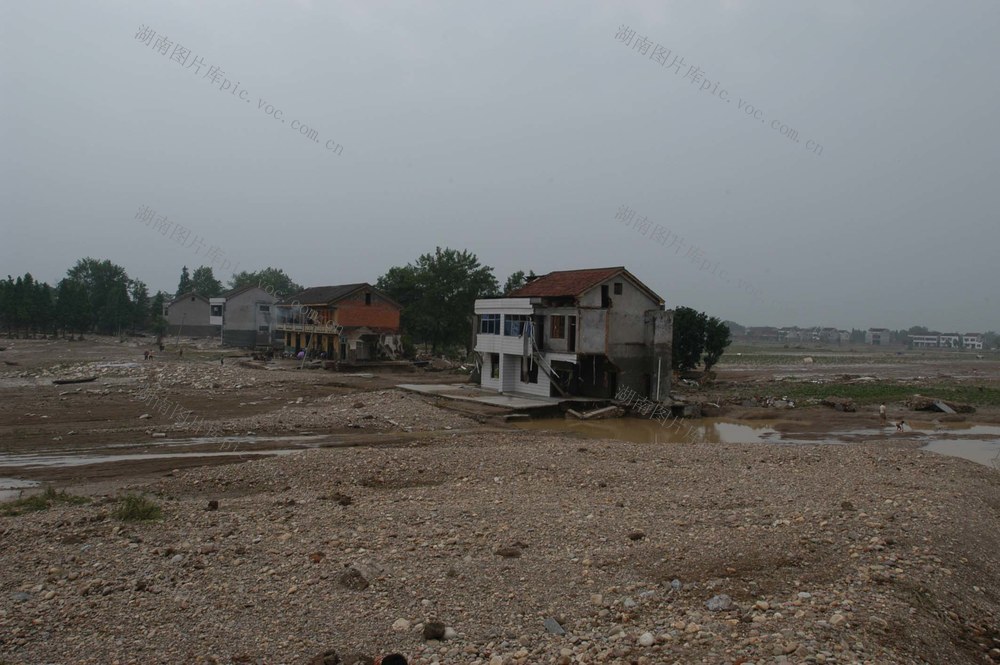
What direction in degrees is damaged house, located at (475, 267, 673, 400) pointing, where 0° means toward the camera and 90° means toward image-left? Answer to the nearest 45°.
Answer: approximately 45°

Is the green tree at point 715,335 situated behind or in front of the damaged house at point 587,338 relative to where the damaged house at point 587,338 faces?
behind

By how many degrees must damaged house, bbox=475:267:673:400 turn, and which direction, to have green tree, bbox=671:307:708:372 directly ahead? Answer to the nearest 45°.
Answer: approximately 180°

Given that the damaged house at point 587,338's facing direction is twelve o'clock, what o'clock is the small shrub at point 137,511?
The small shrub is roughly at 11 o'clock from the damaged house.

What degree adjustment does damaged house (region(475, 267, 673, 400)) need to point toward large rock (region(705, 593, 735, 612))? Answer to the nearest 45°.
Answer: approximately 45° to its left
